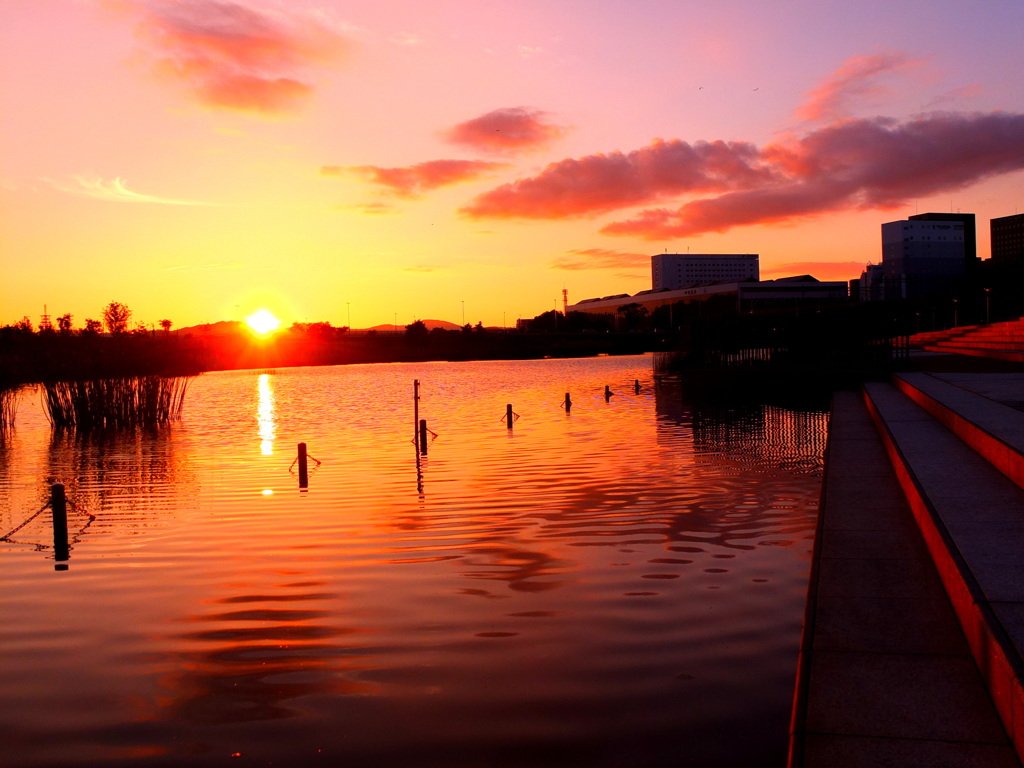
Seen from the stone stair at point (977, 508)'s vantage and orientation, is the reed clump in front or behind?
in front

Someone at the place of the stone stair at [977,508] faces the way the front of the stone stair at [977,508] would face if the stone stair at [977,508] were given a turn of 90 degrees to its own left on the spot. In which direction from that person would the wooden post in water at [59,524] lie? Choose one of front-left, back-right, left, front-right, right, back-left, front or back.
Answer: right

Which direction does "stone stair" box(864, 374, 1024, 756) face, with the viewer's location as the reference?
facing to the left of the viewer
